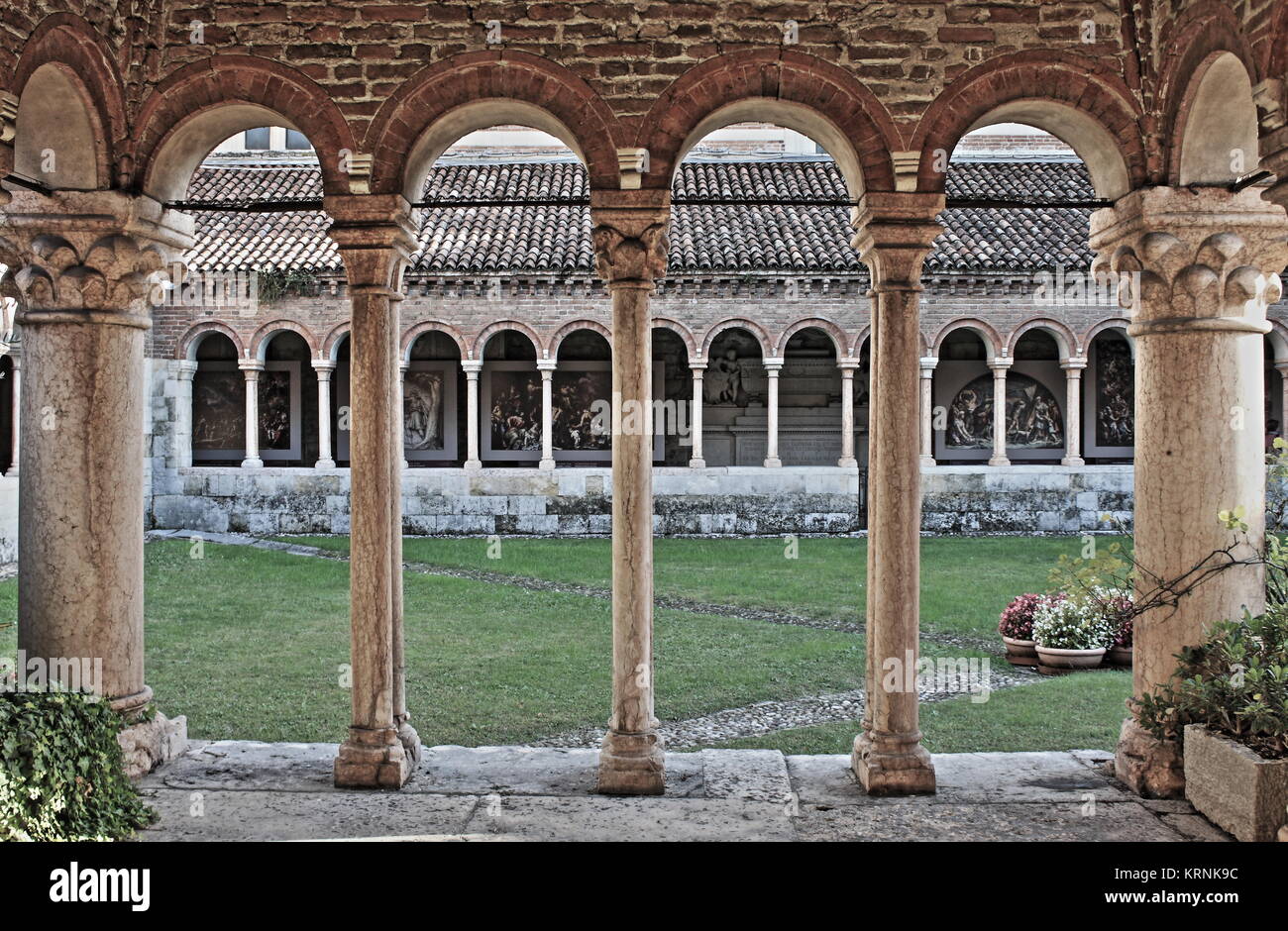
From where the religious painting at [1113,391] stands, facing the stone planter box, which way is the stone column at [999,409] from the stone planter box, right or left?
right

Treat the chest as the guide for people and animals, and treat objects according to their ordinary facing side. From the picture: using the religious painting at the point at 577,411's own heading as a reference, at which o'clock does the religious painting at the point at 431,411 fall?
the religious painting at the point at 431,411 is roughly at 3 o'clock from the religious painting at the point at 577,411.

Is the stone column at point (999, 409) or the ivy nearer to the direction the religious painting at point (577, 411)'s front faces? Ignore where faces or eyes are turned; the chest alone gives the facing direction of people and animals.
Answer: the ivy

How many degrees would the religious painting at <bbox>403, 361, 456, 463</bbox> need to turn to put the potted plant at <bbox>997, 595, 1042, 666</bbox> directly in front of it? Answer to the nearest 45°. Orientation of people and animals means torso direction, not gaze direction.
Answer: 0° — it already faces it

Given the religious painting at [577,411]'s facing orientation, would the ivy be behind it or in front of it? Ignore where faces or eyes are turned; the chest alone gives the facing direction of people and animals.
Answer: in front

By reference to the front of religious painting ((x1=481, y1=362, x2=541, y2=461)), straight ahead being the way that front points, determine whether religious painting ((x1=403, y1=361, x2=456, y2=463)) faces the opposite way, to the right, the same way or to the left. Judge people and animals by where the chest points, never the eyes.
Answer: the same way

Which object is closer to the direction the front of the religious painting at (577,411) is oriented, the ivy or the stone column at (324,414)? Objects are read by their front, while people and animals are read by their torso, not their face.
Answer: the ivy

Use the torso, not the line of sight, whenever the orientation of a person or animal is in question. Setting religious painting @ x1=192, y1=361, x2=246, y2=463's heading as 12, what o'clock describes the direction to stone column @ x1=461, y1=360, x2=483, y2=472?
The stone column is roughly at 10 o'clock from the religious painting.

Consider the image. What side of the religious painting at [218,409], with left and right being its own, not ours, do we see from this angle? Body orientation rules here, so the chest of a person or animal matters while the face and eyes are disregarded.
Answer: front

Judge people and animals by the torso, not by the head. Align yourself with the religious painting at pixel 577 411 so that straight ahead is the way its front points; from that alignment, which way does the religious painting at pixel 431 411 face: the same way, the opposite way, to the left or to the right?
the same way

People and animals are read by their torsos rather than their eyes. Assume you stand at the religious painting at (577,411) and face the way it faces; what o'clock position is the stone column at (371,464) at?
The stone column is roughly at 12 o'clock from the religious painting.

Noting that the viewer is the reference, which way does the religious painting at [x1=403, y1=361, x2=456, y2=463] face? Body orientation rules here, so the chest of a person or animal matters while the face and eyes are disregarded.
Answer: facing the viewer

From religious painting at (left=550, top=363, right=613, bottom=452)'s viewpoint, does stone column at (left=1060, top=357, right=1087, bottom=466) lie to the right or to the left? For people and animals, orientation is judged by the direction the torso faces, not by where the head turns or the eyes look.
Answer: on its left

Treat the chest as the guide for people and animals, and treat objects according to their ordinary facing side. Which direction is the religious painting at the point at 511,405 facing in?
toward the camera

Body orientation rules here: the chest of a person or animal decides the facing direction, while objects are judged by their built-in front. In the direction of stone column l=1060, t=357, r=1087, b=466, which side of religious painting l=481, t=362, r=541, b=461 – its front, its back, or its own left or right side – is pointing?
left

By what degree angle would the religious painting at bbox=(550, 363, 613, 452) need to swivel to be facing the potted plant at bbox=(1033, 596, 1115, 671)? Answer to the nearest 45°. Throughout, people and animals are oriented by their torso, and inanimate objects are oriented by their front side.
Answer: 0° — it already faces it

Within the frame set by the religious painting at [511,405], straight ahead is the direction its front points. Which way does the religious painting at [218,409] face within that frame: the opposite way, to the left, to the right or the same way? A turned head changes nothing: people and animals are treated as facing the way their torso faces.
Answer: the same way

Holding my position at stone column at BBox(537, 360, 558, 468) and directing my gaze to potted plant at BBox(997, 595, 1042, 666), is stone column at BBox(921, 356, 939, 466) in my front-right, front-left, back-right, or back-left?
front-left
